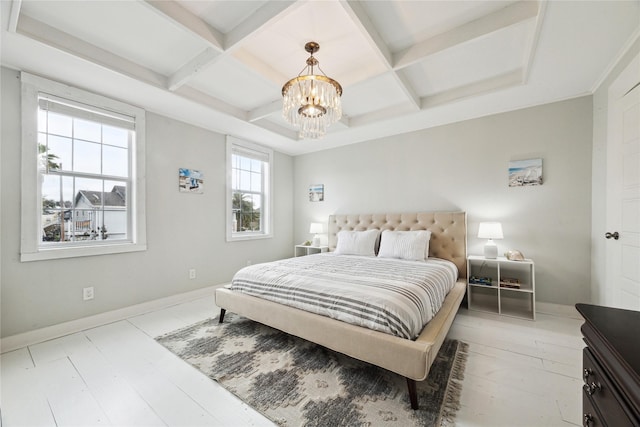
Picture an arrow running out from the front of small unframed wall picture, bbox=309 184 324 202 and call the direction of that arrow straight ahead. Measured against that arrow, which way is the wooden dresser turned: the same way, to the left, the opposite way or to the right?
to the right

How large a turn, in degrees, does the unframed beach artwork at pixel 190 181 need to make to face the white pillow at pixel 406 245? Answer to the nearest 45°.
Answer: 0° — it already faces it

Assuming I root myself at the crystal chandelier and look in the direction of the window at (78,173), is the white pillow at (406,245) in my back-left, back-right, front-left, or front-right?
back-right

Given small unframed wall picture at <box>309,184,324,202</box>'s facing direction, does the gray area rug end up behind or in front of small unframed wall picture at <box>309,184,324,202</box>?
in front

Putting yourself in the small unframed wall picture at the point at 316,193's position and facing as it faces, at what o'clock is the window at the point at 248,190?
The window is roughly at 1 o'clock from the small unframed wall picture.

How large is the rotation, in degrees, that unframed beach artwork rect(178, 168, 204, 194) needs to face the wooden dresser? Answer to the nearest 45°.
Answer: approximately 45° to its right

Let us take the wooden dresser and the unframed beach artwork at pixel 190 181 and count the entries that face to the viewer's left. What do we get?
1

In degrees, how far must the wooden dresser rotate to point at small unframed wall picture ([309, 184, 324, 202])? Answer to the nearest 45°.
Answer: approximately 45° to its right

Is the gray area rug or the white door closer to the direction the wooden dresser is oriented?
the gray area rug

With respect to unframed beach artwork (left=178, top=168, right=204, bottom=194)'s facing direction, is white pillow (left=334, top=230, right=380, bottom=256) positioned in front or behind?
in front

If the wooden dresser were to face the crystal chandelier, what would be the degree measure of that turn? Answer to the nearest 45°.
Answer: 0° — it already faces it

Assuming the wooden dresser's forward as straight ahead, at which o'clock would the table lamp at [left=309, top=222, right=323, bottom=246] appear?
The table lamp is roughly at 1 o'clock from the wooden dresser.

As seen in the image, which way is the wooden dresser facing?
to the viewer's left

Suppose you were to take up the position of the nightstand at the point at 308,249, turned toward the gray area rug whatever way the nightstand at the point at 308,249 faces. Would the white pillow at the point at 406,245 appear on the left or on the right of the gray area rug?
left
